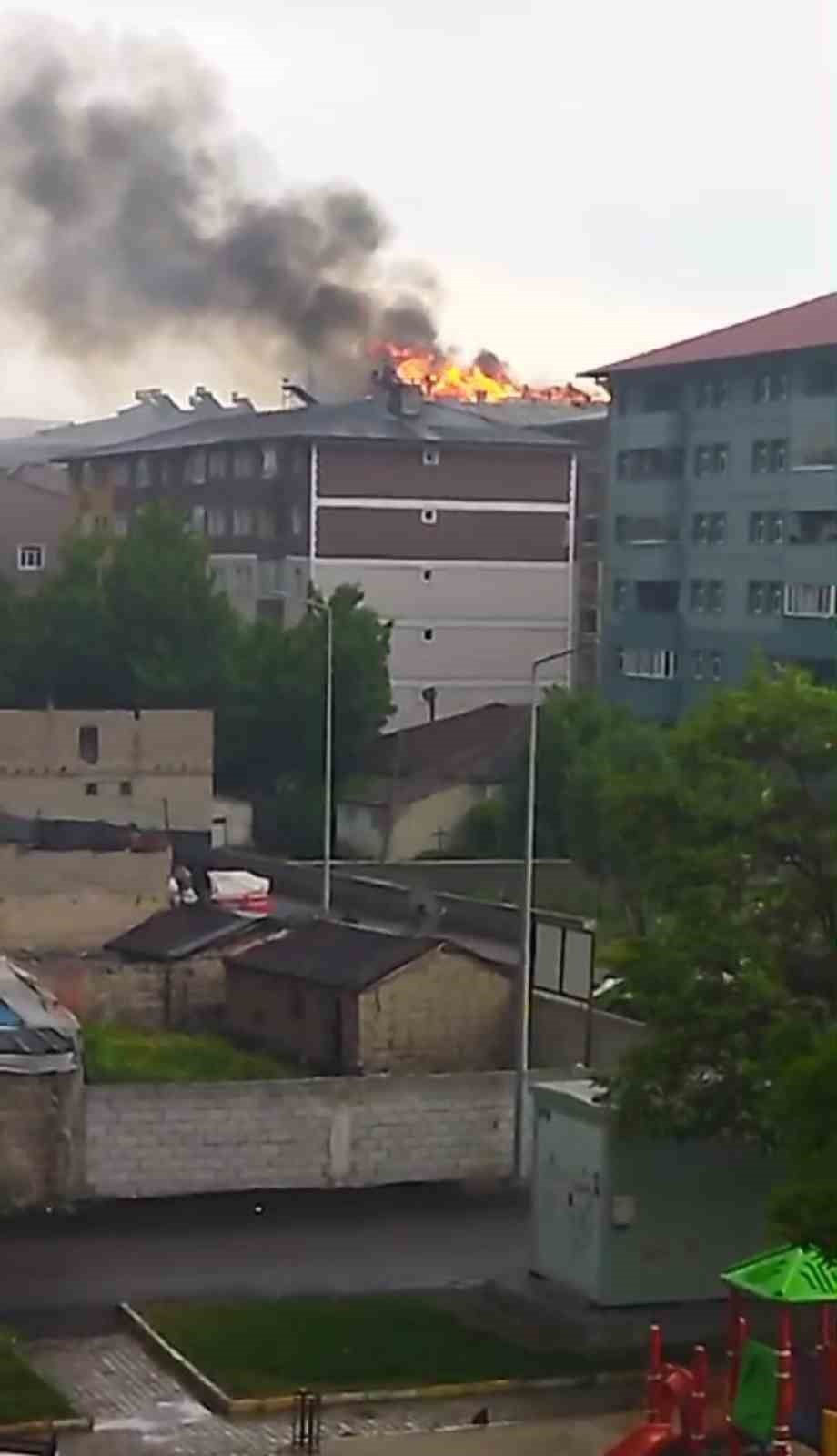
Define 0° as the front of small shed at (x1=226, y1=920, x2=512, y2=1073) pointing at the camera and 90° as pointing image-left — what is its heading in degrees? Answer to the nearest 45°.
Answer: approximately 45°

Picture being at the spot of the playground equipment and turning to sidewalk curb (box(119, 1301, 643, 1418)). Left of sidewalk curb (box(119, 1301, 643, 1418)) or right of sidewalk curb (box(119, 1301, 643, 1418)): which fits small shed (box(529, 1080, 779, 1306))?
right

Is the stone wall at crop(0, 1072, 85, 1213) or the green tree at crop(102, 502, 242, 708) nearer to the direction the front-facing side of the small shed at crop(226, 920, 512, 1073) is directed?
the stone wall

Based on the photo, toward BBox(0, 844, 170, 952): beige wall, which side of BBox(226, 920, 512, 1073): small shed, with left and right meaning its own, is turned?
right

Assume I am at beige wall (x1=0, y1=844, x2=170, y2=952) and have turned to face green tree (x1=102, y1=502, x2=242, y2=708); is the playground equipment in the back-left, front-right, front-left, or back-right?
back-right

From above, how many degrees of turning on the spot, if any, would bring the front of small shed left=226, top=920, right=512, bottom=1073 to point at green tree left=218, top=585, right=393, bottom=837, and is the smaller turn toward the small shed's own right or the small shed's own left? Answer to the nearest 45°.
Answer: approximately 135° to the small shed's own right

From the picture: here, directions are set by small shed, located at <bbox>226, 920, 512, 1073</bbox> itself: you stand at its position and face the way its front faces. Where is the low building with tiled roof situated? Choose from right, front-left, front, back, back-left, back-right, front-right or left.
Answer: back-right

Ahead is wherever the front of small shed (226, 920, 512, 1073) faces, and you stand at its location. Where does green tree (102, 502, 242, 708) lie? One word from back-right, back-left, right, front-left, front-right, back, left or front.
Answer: back-right

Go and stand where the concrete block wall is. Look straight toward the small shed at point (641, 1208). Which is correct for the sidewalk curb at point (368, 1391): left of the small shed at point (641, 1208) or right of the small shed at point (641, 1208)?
right

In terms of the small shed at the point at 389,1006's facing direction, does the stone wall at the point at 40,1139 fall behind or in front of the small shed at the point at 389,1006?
in front

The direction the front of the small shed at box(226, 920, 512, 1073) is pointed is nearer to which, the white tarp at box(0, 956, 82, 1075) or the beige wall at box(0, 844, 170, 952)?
the white tarp
